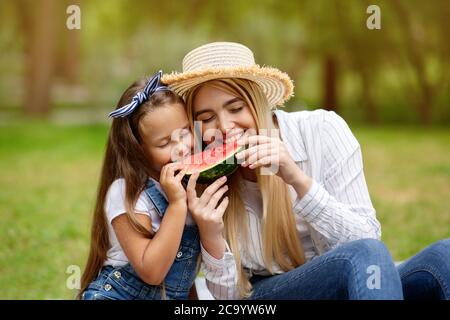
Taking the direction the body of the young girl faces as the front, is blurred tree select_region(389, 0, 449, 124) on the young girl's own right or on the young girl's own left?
on the young girl's own left

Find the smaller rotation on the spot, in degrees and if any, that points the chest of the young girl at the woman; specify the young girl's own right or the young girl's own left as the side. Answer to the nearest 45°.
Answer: approximately 45° to the young girl's own left

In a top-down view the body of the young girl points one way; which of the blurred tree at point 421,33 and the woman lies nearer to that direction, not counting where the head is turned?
the woman

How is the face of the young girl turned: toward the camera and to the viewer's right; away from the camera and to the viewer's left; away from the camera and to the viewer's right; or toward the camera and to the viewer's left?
toward the camera and to the viewer's right

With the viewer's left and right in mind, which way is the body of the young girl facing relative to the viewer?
facing the viewer and to the right of the viewer
